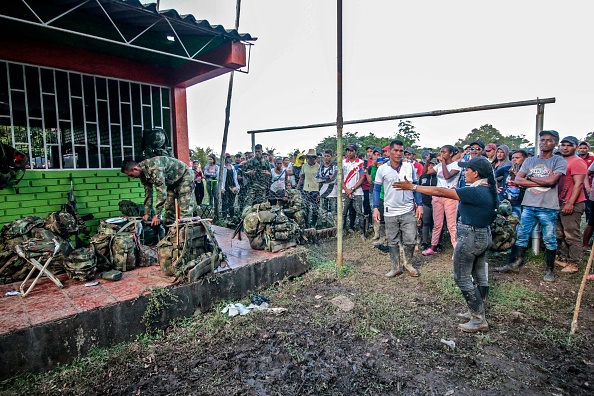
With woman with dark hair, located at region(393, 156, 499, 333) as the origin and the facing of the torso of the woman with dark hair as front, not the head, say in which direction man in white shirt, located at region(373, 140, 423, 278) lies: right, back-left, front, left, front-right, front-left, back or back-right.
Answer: front-right

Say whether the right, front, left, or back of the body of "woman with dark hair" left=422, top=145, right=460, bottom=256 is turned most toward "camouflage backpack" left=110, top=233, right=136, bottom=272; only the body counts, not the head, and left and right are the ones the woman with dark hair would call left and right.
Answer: front

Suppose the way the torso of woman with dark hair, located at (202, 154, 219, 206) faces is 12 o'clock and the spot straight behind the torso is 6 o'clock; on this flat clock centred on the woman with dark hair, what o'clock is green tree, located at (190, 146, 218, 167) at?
The green tree is roughly at 6 o'clock from the woman with dark hair.

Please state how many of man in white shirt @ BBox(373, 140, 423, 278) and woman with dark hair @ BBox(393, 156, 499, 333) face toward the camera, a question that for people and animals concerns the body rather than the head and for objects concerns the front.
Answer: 1

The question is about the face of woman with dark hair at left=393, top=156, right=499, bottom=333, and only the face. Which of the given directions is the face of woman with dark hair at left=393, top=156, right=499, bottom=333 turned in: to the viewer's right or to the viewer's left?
to the viewer's left

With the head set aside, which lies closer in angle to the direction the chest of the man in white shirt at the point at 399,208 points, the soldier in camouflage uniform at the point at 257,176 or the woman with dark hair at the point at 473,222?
the woman with dark hair

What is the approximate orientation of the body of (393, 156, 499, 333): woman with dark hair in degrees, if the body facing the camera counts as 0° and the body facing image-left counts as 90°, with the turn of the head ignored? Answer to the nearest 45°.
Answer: approximately 90°

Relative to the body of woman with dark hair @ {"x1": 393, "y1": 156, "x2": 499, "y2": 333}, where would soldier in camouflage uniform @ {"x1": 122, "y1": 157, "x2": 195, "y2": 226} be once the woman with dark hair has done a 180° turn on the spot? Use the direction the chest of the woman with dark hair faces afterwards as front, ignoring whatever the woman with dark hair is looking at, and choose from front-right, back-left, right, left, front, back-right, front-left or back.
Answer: back

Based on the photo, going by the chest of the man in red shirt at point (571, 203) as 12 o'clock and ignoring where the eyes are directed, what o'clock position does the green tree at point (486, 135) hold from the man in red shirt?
The green tree is roughly at 4 o'clock from the man in red shirt.

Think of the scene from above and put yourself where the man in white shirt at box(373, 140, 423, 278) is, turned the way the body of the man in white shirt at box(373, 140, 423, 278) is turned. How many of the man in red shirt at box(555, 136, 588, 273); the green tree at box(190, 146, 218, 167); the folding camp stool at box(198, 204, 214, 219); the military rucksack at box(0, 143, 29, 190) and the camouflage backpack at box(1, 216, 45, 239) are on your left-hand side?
1

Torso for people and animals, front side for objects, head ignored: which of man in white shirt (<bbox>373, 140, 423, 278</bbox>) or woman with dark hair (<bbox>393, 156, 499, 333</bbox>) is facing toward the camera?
the man in white shirt

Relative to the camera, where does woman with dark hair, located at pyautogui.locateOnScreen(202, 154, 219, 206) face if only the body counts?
toward the camera

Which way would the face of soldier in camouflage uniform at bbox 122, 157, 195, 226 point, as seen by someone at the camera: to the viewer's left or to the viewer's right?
to the viewer's left

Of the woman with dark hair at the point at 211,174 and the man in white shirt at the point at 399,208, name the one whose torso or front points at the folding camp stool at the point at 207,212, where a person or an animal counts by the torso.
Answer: the woman with dark hair

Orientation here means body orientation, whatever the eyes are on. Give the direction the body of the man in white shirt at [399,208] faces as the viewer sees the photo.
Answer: toward the camera

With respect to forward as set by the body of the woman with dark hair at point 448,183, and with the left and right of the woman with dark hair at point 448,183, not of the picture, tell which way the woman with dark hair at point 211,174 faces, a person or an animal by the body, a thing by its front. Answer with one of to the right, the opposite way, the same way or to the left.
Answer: to the left

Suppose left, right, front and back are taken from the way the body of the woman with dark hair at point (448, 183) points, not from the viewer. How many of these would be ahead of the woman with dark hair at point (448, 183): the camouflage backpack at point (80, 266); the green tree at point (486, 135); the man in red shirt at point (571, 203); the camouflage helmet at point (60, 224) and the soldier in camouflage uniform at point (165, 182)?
3
